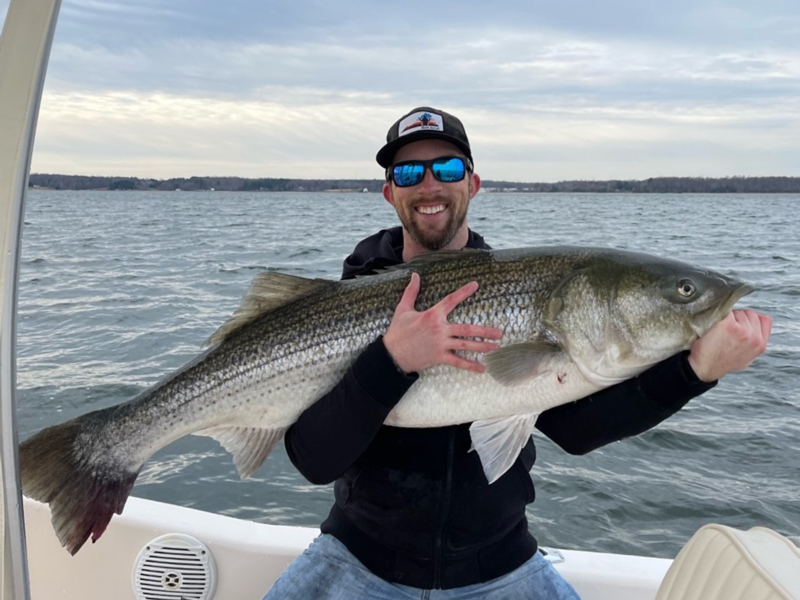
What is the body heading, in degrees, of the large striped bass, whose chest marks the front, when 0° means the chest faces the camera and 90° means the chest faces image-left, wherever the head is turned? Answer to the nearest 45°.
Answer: approximately 270°
